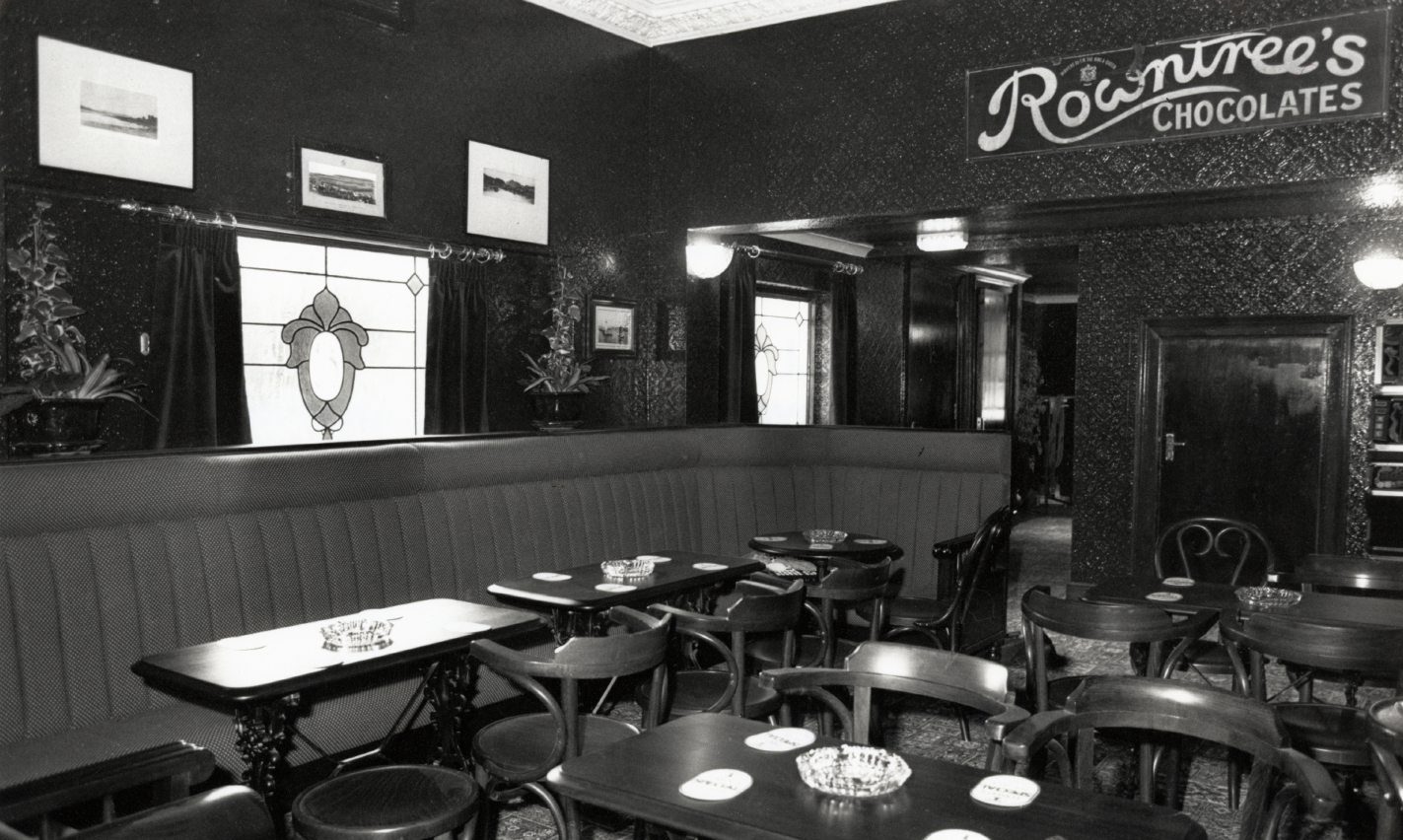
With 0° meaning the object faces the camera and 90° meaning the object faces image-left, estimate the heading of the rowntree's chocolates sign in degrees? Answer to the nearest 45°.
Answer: approximately 45°

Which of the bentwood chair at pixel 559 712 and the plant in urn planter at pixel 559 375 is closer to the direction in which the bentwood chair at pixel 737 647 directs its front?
the plant in urn planter

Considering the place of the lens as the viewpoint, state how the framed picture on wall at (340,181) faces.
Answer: facing the viewer and to the right of the viewer

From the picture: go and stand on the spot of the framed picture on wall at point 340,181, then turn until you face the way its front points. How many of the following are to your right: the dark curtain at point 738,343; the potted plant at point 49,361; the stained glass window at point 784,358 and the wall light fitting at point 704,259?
1

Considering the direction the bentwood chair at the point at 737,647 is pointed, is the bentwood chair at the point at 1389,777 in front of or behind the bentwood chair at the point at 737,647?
behind

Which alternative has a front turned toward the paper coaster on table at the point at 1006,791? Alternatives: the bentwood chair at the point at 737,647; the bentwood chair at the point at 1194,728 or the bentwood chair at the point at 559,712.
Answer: the bentwood chair at the point at 1194,728

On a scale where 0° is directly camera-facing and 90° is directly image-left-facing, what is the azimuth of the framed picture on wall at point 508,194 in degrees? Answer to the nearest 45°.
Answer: approximately 315°

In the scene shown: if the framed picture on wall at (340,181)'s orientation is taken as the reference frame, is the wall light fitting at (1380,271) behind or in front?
in front

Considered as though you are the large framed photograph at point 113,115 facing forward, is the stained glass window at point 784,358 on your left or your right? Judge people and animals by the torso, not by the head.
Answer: on your left

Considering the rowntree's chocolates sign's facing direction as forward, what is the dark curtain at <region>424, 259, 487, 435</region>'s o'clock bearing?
The dark curtain is roughly at 1 o'clock from the rowntree's chocolates sign.

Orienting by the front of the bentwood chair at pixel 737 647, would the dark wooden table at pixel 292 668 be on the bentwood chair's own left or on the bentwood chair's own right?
on the bentwood chair's own left

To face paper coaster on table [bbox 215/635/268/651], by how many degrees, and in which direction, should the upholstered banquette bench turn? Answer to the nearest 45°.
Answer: approximately 45° to its right

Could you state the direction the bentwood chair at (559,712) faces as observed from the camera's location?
facing away from the viewer and to the left of the viewer

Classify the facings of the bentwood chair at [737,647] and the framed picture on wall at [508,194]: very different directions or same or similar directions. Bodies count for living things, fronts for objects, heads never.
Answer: very different directions
